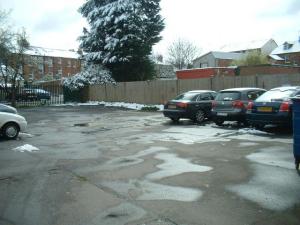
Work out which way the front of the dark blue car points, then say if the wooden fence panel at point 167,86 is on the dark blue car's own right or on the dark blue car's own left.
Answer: on the dark blue car's own left

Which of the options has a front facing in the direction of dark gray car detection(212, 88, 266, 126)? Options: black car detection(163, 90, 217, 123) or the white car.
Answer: the white car

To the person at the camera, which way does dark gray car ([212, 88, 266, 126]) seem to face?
facing away from the viewer and to the right of the viewer

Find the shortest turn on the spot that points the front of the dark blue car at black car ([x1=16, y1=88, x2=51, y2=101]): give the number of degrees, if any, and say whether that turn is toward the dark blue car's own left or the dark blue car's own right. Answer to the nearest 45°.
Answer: approximately 90° to the dark blue car's own left

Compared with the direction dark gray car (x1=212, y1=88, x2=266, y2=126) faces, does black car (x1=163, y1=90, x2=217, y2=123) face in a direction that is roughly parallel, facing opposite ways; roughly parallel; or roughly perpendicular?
roughly parallel

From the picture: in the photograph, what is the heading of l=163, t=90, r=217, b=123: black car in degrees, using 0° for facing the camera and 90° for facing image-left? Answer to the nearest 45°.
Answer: approximately 225°

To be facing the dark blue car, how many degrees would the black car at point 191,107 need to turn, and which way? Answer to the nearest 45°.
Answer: approximately 90° to its right

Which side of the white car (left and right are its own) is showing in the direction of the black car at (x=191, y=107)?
front

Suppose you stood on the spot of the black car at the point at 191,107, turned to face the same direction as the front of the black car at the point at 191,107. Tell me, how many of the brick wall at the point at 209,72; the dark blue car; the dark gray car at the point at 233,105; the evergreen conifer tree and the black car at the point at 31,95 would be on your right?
2

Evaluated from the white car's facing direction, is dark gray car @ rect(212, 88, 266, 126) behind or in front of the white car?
in front

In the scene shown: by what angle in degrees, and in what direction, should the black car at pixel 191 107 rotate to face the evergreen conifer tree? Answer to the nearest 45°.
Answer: approximately 45° to its left

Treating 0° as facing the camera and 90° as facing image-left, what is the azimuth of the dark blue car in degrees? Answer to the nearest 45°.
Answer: approximately 225°

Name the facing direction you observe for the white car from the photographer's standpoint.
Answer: facing to the right of the viewer

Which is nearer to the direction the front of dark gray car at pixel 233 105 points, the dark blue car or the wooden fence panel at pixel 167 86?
the wooden fence panel
